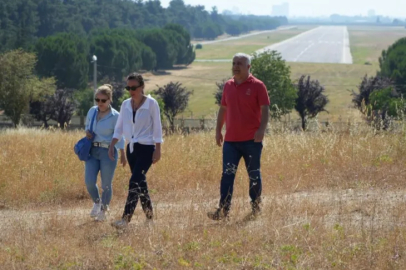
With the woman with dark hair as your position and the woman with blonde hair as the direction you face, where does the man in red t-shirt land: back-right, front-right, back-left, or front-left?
back-right

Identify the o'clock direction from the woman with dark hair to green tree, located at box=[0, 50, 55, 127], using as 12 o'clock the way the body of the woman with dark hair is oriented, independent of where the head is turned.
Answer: The green tree is roughly at 4 o'clock from the woman with dark hair.

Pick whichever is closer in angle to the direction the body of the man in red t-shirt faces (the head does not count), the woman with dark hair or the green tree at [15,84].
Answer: the woman with dark hair

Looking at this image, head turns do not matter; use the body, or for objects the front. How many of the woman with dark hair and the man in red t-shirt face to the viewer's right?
0

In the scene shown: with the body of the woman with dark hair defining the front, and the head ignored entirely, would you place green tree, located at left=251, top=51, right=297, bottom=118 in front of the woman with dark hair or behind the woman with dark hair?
behind

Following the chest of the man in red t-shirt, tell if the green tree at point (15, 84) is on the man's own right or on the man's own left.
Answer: on the man's own right

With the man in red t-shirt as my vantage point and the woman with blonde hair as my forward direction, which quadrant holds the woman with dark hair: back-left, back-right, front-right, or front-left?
front-left

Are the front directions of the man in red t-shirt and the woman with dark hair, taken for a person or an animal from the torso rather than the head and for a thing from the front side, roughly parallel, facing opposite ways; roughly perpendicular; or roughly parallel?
roughly parallel

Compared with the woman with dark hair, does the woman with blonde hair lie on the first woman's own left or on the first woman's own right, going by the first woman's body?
on the first woman's own right

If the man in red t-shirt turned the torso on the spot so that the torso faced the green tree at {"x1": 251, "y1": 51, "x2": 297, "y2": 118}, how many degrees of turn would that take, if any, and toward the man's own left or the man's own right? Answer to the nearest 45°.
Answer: approximately 135° to the man's own right

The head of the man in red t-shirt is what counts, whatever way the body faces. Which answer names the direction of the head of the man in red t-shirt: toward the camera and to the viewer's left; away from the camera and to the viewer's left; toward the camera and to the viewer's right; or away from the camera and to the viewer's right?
toward the camera and to the viewer's left

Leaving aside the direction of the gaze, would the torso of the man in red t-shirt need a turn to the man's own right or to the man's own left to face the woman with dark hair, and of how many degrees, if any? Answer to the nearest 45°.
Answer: approximately 45° to the man's own right

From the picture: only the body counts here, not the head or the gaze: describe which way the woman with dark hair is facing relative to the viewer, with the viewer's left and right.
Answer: facing the viewer and to the left of the viewer

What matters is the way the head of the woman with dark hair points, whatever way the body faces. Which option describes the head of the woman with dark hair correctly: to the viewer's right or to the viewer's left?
to the viewer's left
